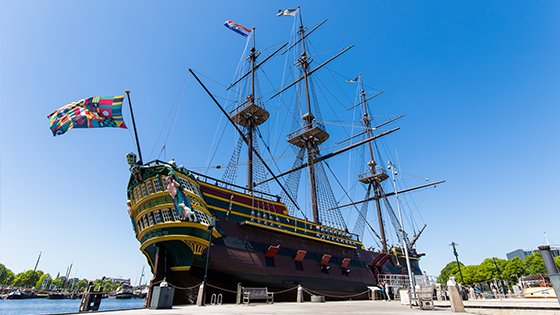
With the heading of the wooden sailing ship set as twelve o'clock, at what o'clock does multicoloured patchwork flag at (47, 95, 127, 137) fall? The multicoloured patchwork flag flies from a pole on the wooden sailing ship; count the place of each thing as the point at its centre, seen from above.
The multicoloured patchwork flag is roughly at 6 o'clock from the wooden sailing ship.

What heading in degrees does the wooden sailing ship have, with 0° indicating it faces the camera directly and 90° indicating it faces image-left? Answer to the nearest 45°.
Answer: approximately 225°
